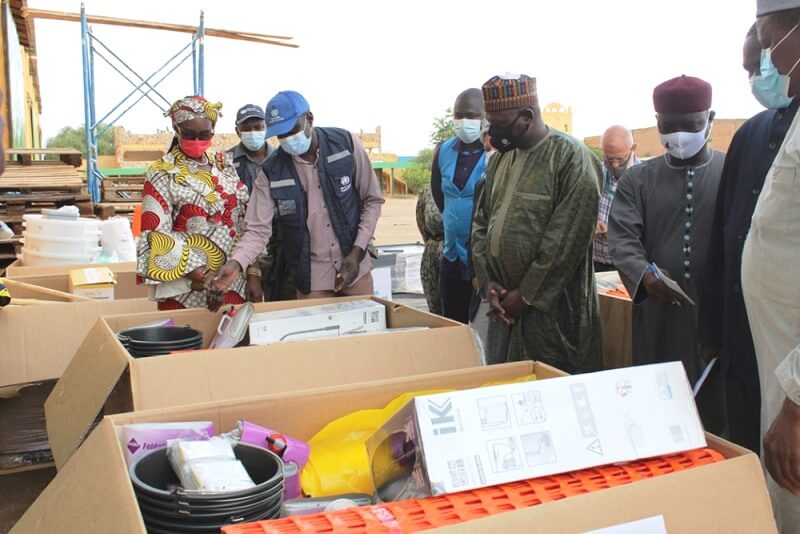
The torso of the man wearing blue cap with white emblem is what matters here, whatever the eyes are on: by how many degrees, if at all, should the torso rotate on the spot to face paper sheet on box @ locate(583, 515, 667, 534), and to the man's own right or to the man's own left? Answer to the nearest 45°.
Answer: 0° — they already face it

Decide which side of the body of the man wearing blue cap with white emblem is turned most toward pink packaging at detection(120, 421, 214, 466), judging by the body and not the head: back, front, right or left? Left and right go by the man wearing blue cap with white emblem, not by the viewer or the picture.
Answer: front

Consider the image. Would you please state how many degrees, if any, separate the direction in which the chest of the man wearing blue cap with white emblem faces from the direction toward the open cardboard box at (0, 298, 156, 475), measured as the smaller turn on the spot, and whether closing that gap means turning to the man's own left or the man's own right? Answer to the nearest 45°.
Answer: approximately 90° to the man's own right

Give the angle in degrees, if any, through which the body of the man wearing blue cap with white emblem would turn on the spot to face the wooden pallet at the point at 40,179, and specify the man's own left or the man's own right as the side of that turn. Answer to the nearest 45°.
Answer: approximately 135° to the man's own right

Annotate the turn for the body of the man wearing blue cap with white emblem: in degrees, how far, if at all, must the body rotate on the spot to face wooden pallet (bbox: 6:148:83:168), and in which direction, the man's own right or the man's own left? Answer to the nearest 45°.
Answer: approximately 135° to the man's own right

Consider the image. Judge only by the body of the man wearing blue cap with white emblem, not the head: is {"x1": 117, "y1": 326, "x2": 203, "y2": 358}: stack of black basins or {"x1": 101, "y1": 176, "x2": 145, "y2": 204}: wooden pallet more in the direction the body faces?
the stack of black basins

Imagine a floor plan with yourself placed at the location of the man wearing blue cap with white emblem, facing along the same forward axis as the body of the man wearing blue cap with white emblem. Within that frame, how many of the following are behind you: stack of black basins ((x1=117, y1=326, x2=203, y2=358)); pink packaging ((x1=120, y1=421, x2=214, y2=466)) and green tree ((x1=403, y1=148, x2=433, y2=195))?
1

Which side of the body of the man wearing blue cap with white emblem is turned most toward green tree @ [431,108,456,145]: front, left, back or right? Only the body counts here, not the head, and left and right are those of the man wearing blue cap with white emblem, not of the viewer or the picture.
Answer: back

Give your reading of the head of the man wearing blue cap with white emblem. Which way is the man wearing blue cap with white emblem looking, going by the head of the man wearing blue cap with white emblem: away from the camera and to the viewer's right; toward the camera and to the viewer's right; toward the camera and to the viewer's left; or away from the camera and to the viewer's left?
toward the camera and to the viewer's left

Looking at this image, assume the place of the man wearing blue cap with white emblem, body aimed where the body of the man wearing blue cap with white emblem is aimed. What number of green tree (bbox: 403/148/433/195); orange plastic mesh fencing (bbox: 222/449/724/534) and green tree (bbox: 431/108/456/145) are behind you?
2

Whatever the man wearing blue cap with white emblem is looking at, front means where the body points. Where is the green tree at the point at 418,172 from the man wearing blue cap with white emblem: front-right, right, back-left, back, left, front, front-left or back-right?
back

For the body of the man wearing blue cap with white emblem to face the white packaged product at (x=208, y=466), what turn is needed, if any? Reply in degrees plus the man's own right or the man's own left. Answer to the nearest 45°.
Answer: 0° — they already face it

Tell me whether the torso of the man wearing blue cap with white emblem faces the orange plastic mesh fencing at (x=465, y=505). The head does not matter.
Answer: yes

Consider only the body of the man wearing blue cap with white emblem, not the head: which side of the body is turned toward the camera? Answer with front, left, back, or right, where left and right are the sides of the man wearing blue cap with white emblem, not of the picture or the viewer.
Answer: front

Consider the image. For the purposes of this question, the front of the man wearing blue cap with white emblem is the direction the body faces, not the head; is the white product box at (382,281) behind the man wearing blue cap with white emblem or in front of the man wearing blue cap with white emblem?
behind
